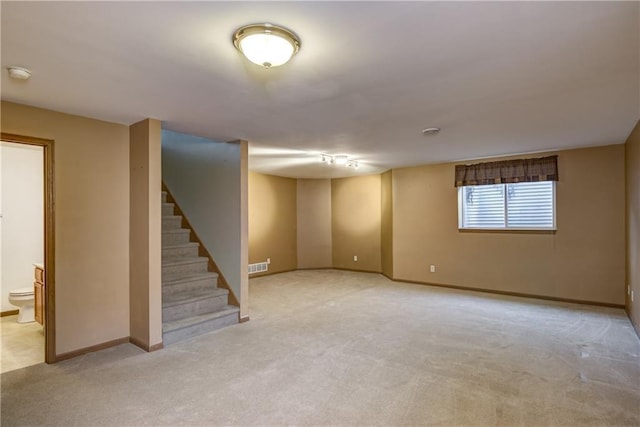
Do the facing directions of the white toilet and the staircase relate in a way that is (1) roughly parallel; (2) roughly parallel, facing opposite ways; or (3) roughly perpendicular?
roughly perpendicular

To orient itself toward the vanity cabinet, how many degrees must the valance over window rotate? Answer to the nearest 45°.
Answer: approximately 45° to its right

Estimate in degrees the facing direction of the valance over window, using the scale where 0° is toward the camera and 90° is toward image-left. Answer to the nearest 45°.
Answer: approximately 0°

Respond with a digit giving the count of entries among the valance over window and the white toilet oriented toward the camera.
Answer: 1

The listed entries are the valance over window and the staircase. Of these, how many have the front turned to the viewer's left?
0

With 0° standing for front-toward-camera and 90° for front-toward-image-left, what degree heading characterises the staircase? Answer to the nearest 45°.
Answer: approximately 315°

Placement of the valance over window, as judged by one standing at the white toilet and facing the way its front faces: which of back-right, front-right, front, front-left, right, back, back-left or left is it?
back-left

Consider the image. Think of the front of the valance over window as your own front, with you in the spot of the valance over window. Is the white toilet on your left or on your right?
on your right
